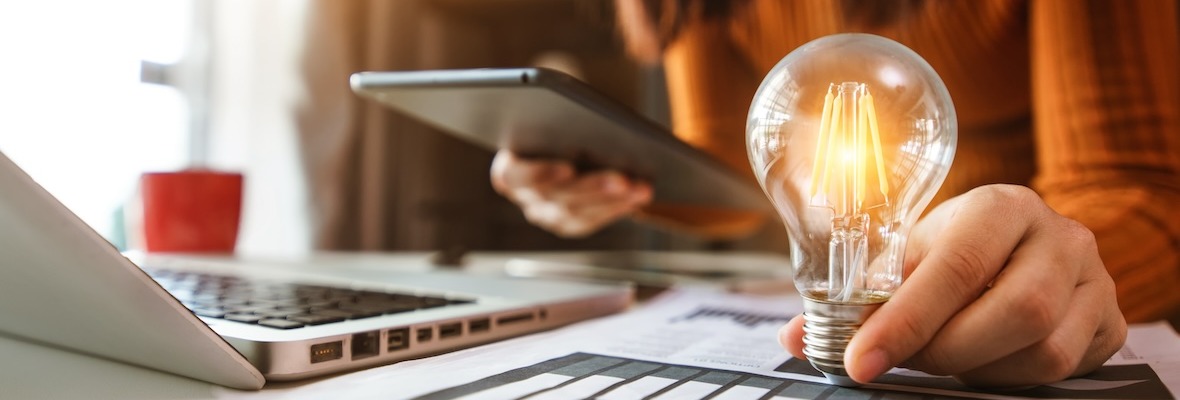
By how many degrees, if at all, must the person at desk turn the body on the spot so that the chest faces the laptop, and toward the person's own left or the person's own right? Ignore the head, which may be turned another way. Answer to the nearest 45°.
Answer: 0° — they already face it

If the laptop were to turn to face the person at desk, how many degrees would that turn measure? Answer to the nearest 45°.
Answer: approximately 45° to its right

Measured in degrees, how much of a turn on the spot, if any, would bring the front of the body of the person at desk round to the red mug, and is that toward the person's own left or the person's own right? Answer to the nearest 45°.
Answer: approximately 45° to the person's own right

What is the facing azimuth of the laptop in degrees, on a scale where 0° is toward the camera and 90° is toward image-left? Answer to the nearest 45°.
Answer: approximately 225°

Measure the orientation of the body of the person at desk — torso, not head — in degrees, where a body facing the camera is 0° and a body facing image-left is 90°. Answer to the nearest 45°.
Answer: approximately 45°
